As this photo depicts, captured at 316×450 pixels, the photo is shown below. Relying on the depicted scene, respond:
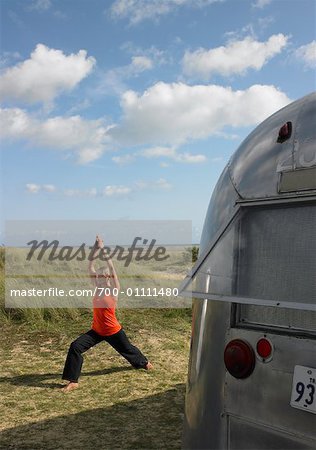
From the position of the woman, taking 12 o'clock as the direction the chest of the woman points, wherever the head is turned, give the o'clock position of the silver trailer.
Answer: The silver trailer is roughly at 10 o'clock from the woman.

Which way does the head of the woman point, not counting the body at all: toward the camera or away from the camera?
toward the camera

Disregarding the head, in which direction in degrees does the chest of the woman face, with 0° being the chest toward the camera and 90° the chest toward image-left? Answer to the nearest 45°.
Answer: approximately 45°

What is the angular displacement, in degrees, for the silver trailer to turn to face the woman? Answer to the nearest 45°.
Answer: approximately 90° to its left

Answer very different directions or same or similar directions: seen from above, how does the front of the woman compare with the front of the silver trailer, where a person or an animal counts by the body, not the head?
very different directions

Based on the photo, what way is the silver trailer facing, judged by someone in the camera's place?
facing away from the viewer and to the right of the viewer
